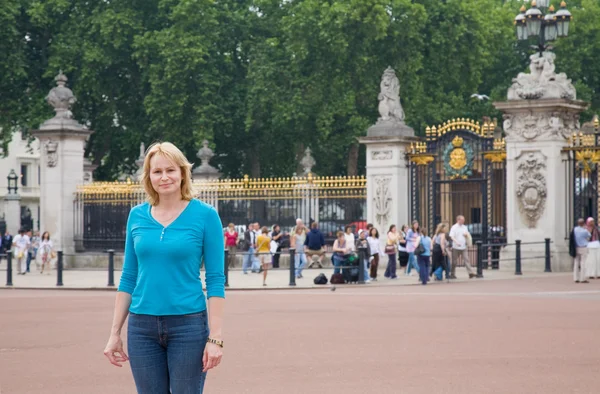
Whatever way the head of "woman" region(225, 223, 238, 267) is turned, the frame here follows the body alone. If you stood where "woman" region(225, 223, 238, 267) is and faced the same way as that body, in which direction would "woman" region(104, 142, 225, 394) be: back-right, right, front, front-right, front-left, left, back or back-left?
front

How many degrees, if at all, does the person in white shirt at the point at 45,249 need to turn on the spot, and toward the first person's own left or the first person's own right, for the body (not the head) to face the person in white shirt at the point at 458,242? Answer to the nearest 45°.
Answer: approximately 90° to the first person's own left

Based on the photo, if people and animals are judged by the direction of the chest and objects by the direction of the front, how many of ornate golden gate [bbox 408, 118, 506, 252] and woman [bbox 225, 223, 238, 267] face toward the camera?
2

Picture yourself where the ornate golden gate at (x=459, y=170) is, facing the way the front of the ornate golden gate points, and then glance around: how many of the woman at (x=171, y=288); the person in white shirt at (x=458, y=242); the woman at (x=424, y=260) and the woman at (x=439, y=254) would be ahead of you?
4

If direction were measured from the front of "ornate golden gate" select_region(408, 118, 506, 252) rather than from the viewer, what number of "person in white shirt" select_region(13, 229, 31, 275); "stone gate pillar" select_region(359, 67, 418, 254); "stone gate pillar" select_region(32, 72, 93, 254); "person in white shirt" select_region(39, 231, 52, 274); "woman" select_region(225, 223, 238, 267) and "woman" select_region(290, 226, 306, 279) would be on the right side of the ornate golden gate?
6

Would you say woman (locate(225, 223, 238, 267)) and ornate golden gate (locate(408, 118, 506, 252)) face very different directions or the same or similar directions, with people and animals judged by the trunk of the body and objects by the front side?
same or similar directions

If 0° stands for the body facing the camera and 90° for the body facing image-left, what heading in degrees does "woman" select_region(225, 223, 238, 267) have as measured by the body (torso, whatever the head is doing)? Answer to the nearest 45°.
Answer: approximately 0°

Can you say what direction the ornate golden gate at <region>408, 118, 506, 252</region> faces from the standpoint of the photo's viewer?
facing the viewer

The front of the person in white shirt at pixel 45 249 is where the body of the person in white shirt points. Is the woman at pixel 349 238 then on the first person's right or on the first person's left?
on the first person's left

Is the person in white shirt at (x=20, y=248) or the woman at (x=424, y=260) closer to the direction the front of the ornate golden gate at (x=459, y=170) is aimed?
the woman

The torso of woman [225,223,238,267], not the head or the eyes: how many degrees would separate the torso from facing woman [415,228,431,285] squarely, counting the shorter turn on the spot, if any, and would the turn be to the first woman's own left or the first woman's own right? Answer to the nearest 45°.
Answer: approximately 45° to the first woman's own left

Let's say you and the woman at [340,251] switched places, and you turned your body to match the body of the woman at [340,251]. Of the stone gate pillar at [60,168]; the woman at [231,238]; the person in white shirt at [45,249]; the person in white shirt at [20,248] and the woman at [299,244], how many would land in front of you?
0

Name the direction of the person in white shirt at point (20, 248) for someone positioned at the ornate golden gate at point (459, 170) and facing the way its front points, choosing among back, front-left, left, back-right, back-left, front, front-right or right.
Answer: right

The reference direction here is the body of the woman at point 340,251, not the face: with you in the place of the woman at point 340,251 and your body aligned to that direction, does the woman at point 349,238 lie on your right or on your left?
on your left

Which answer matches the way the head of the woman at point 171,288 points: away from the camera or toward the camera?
toward the camera
